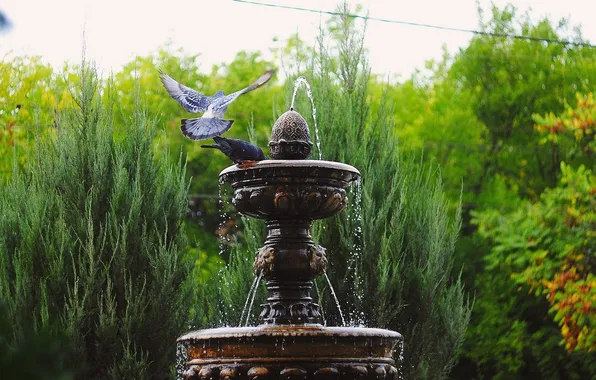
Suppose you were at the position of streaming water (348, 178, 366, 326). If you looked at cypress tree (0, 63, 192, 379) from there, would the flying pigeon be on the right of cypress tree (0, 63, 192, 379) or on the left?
left
